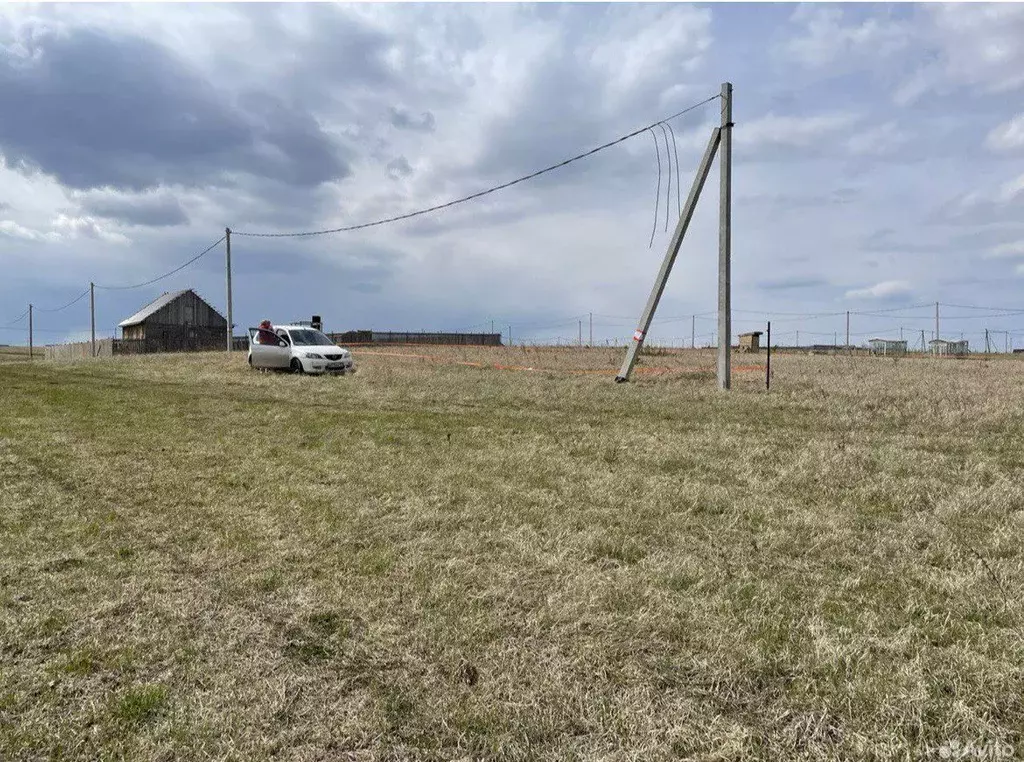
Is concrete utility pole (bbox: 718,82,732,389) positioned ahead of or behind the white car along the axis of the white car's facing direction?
ahead

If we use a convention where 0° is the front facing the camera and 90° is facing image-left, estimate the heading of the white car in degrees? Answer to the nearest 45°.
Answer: approximately 315°

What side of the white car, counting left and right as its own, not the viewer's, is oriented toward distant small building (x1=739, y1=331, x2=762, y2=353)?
left

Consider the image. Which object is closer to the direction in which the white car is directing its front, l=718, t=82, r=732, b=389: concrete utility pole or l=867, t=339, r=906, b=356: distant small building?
the concrete utility pole

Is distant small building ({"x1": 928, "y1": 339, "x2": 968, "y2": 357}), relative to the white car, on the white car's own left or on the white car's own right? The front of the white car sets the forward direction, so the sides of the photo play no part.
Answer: on the white car's own left

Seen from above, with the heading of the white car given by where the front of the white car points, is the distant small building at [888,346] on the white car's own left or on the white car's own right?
on the white car's own left
